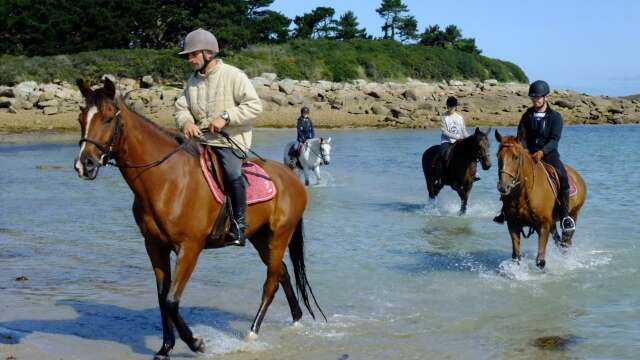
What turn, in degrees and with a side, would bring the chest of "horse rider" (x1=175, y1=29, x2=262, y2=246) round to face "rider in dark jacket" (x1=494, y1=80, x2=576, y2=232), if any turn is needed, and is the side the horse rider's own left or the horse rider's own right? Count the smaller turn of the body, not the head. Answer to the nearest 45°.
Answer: approximately 180°

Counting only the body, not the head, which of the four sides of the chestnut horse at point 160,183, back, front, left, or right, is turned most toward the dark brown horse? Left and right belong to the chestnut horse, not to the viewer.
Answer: back

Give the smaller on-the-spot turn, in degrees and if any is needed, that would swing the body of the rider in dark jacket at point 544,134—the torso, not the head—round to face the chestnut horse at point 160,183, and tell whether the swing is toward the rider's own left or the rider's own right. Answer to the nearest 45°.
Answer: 0° — they already face it

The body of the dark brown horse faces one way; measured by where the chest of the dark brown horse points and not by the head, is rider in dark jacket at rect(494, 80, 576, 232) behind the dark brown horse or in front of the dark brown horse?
in front

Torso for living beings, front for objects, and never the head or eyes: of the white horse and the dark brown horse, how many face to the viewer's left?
0

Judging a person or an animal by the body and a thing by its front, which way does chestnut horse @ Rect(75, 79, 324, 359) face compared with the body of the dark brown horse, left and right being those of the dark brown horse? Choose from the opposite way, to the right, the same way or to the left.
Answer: to the right

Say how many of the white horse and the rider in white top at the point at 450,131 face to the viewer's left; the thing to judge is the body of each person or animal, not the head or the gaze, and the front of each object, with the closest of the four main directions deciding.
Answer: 0

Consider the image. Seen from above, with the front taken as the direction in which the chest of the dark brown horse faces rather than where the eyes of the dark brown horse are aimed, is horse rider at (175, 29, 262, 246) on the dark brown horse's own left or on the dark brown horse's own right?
on the dark brown horse's own right

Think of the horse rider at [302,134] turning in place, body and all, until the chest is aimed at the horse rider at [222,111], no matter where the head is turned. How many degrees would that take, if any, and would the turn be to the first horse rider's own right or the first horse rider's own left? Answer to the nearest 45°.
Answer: approximately 45° to the first horse rider's own right
